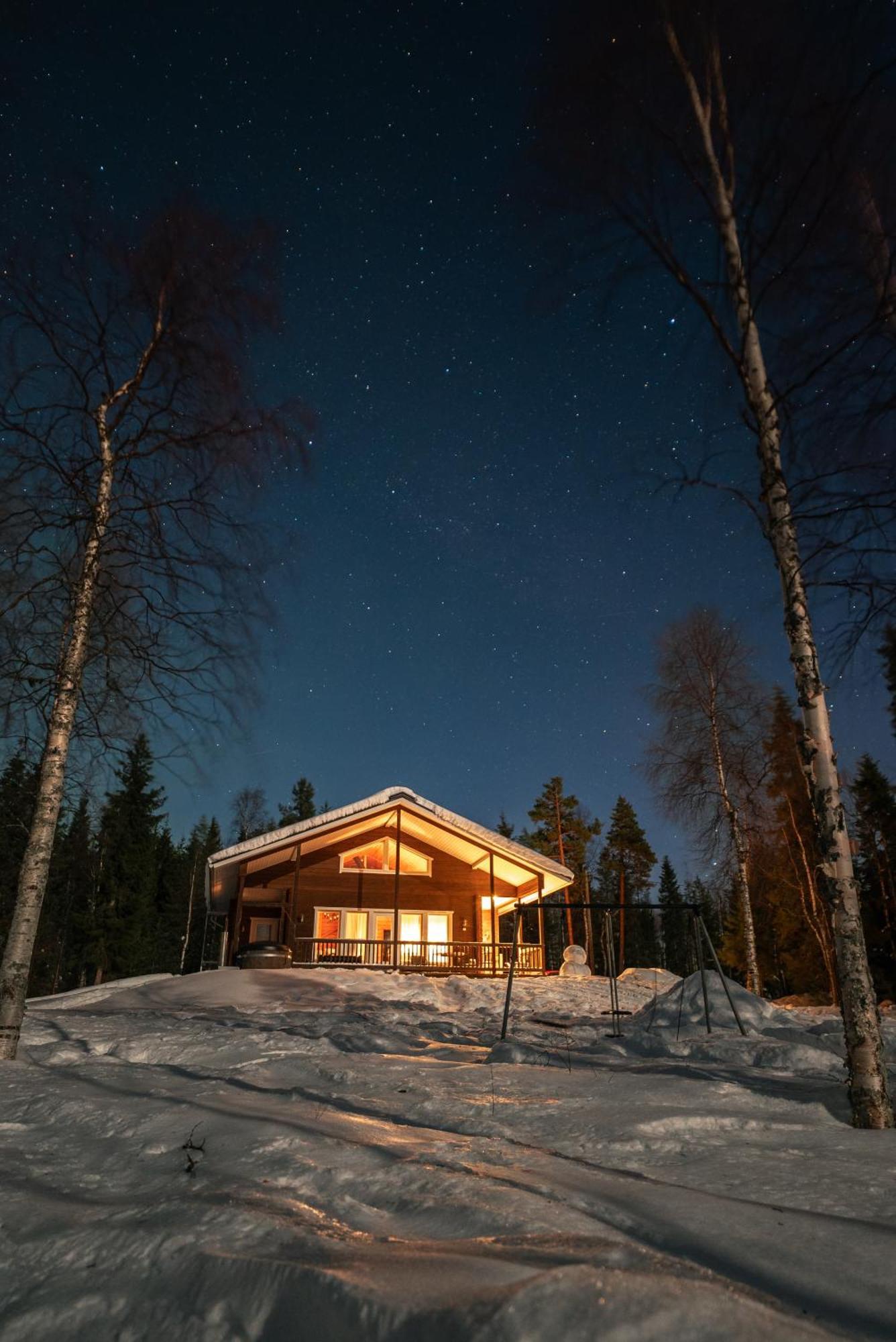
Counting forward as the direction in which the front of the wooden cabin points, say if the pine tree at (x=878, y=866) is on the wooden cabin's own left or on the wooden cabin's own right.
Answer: on the wooden cabin's own left

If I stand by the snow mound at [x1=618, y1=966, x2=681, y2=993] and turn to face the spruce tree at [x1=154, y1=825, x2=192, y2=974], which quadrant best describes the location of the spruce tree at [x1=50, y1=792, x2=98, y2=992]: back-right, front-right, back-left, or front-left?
front-left

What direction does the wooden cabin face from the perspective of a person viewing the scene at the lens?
facing the viewer

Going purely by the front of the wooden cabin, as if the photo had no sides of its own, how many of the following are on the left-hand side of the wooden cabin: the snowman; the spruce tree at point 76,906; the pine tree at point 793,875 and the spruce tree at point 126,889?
2

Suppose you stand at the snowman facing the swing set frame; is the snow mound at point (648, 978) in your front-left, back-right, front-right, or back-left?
front-left

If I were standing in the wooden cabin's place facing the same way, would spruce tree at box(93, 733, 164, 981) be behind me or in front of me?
behind

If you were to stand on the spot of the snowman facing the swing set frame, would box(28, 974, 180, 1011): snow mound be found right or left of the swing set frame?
right

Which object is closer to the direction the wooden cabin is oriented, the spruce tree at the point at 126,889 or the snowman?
the snowman

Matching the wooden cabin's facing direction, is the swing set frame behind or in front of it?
in front

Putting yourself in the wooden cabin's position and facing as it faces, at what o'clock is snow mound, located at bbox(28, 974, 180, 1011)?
The snow mound is roughly at 1 o'clock from the wooden cabin.

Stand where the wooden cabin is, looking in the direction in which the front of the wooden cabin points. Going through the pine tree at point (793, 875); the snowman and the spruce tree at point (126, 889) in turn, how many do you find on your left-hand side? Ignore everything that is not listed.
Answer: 2

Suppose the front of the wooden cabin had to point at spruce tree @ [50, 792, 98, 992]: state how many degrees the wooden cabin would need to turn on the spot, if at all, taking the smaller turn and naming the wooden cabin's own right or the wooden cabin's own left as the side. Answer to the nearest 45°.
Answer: approximately 135° to the wooden cabin's own right

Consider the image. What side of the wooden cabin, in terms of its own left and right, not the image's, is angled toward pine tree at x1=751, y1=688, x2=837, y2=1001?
left

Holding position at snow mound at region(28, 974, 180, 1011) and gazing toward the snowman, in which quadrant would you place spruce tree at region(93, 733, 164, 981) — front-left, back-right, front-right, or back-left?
front-left

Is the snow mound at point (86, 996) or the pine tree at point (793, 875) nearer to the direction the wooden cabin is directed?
the snow mound

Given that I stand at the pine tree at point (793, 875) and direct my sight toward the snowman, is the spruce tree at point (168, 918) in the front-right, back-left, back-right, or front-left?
front-right
